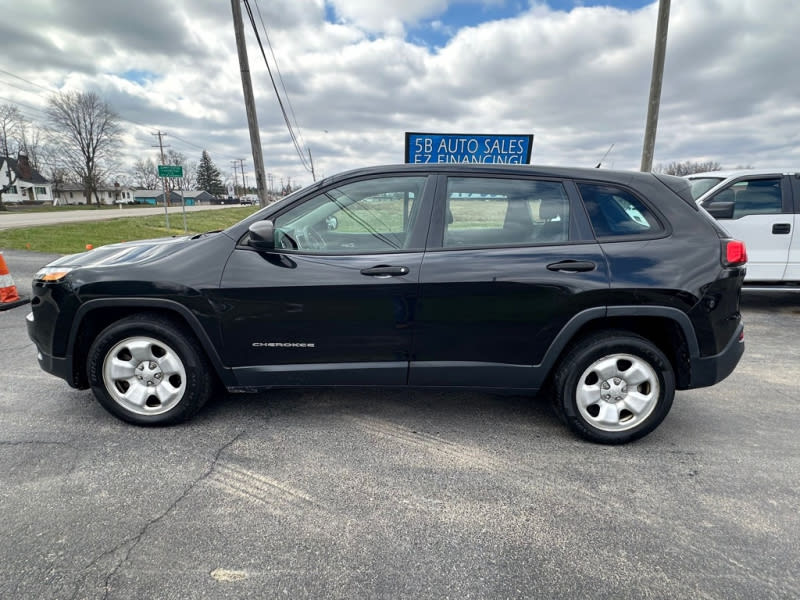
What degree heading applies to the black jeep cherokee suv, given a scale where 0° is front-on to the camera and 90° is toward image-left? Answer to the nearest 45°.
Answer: approximately 90°

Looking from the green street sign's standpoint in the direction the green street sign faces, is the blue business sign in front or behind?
in front

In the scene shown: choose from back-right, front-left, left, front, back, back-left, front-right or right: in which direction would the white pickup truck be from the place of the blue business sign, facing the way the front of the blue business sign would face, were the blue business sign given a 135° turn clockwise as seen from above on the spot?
back

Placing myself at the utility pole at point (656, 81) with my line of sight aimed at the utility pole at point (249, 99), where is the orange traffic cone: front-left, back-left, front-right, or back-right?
front-left

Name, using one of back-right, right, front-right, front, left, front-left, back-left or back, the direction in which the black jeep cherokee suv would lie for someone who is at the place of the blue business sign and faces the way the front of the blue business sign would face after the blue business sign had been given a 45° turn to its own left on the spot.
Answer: front-right

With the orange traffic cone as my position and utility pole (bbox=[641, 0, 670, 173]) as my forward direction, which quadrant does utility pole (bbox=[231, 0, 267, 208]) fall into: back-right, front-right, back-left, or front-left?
front-left

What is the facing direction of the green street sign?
toward the camera

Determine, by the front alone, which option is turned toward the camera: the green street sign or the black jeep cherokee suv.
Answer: the green street sign

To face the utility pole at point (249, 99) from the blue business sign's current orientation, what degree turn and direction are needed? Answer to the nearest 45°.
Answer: approximately 90° to its right

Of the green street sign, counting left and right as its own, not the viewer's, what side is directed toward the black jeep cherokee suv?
front

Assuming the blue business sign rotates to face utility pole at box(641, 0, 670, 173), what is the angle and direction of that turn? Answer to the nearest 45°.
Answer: approximately 90° to its left

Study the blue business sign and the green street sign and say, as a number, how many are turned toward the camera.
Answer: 2

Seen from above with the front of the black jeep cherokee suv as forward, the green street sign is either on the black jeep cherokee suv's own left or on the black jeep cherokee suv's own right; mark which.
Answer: on the black jeep cherokee suv's own right

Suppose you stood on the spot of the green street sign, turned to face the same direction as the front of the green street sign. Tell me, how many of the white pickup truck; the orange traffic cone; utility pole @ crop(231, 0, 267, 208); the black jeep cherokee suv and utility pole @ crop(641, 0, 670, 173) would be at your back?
0

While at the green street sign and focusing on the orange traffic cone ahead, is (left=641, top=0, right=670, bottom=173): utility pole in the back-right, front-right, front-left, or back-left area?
front-left
